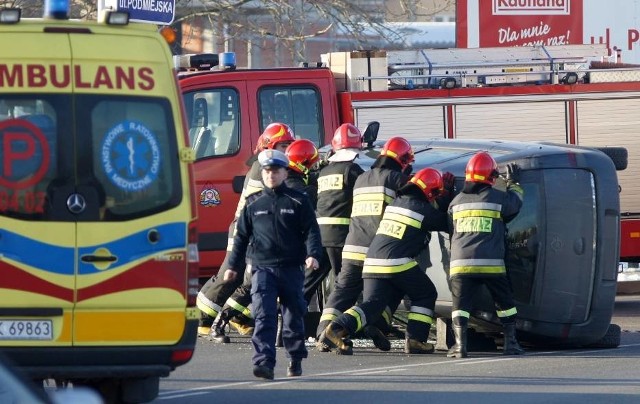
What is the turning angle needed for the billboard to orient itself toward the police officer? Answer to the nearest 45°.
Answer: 0° — it already faces them

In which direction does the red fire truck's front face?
to the viewer's left

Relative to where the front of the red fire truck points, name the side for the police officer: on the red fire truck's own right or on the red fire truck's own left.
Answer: on the red fire truck's own left
